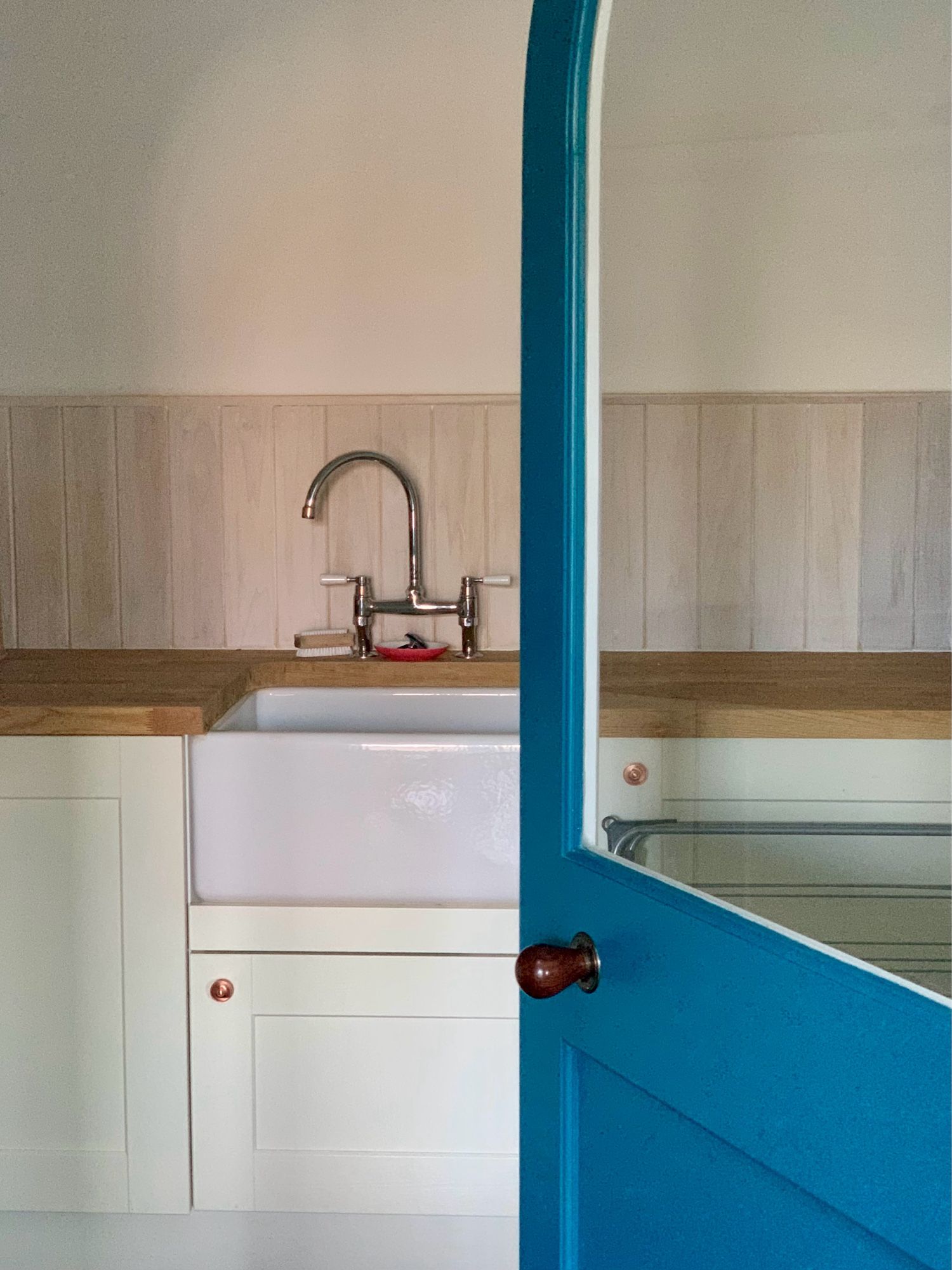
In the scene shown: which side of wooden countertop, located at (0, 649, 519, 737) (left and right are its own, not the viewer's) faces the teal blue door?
front

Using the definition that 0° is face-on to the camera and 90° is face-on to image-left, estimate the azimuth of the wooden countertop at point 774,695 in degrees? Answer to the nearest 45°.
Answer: approximately 0°

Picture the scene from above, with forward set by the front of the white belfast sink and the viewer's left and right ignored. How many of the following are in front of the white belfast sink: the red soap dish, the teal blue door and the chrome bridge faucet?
1

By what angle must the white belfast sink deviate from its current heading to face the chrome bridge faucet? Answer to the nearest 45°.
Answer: approximately 180°

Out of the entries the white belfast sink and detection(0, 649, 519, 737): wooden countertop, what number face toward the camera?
2

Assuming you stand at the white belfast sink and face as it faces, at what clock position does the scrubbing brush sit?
The scrubbing brush is roughly at 6 o'clock from the white belfast sink.

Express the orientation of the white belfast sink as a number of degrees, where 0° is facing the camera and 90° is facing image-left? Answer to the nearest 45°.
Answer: approximately 0°
